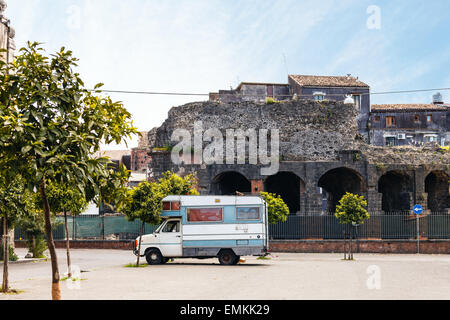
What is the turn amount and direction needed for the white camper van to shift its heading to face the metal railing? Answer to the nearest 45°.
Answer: approximately 135° to its right

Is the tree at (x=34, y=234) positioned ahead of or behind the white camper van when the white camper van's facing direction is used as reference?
ahead

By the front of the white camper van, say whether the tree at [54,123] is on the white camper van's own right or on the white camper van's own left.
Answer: on the white camper van's own left

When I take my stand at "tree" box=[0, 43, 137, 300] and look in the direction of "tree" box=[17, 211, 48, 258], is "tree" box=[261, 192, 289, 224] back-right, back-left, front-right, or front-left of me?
front-right

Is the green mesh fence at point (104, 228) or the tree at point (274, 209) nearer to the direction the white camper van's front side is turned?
the green mesh fence

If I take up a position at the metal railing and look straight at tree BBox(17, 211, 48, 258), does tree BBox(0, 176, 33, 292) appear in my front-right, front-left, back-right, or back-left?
front-left

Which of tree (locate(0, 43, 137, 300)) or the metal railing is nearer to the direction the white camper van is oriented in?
the tree

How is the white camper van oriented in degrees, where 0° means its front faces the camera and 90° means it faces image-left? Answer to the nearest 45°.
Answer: approximately 90°

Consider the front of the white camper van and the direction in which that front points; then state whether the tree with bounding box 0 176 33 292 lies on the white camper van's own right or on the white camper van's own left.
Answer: on the white camper van's own left

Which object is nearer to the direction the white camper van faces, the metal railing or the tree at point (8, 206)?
the tree
